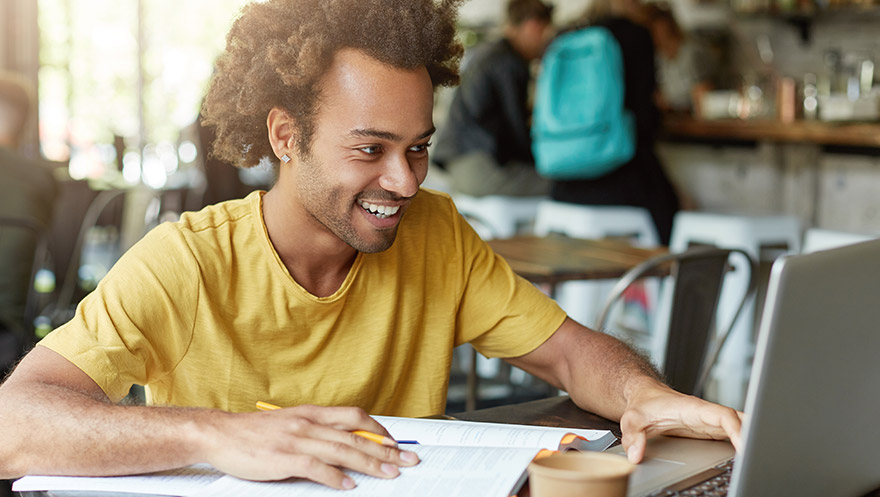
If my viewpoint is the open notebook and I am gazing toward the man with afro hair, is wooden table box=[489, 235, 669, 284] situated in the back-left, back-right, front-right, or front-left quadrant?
front-right

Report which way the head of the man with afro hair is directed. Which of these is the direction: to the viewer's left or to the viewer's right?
to the viewer's right

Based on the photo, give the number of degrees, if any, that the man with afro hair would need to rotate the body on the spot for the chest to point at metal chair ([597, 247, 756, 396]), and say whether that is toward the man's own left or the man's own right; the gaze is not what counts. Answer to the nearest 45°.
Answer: approximately 90° to the man's own left

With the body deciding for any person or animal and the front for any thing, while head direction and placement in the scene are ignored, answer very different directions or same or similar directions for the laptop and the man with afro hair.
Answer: very different directions

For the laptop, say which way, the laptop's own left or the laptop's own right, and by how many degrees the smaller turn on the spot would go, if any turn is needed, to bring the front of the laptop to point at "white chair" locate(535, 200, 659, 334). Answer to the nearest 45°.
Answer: approximately 45° to the laptop's own right

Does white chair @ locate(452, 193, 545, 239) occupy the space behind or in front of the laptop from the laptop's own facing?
in front

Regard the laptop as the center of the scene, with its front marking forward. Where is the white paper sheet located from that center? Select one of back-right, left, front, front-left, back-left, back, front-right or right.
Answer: front-left

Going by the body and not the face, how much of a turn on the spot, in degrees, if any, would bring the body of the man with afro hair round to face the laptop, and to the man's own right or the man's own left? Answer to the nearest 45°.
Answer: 0° — they already face it

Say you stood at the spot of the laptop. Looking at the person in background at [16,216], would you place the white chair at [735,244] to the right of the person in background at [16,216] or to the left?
right

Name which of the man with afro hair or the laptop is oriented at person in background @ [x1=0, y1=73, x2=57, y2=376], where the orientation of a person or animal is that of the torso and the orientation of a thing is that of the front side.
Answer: the laptop

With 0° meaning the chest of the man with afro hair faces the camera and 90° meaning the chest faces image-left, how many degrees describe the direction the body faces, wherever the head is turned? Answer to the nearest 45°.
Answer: approximately 315°

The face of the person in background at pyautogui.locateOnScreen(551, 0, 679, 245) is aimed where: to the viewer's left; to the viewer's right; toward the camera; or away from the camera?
away from the camera

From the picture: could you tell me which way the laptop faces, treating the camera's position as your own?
facing away from the viewer and to the left of the viewer

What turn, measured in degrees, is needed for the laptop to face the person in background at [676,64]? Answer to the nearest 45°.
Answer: approximately 45° to its right
